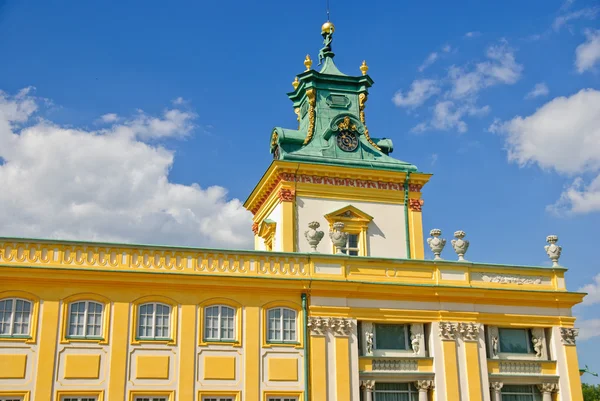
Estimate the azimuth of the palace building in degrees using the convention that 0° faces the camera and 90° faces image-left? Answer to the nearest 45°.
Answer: approximately 0°
